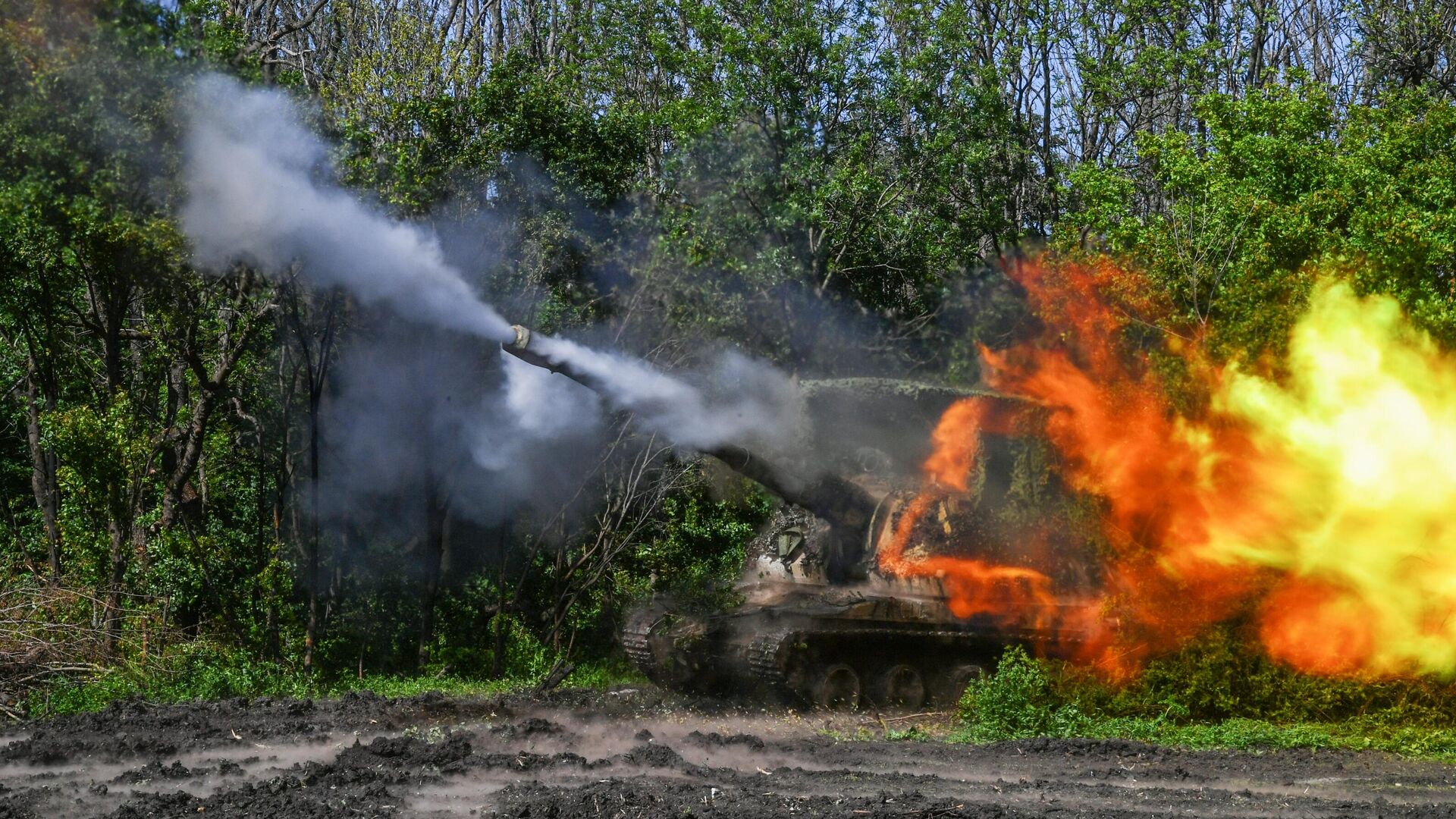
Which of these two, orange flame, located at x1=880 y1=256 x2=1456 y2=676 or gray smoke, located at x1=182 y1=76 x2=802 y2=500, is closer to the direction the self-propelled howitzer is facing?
the gray smoke

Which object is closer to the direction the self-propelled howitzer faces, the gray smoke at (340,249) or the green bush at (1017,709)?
the gray smoke

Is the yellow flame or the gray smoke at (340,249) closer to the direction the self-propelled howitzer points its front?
the gray smoke

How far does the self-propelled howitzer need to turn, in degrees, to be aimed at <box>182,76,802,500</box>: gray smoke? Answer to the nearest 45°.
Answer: approximately 45° to its right

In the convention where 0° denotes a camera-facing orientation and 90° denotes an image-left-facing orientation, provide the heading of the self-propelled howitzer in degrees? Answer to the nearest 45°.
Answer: approximately 45°
